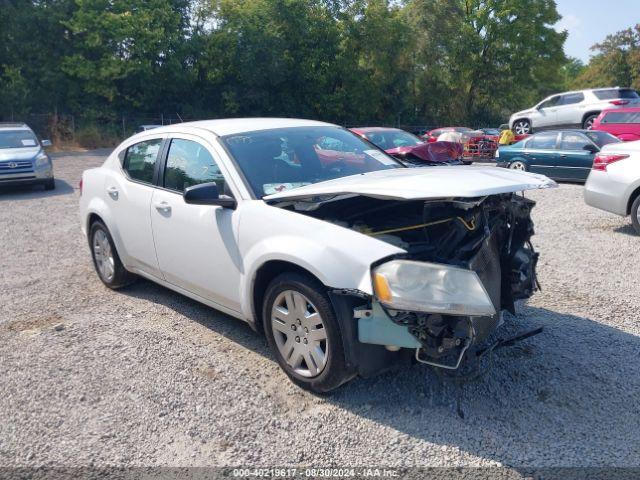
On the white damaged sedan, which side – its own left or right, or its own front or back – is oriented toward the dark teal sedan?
left

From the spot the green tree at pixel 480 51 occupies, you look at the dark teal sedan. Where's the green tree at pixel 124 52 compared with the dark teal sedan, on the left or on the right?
right

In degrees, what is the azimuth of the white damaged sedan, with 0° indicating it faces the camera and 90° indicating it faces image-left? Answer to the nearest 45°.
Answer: approximately 315°

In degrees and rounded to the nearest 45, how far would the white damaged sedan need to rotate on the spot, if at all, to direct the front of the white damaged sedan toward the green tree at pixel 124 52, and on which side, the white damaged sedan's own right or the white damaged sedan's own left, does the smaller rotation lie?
approximately 135° to the white damaged sedan's own left

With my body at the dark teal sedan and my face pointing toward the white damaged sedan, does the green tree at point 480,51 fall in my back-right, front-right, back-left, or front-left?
back-right

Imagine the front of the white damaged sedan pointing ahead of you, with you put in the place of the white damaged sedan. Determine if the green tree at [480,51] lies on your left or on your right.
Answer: on your left

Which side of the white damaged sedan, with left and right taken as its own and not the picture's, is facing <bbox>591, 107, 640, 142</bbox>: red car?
left
